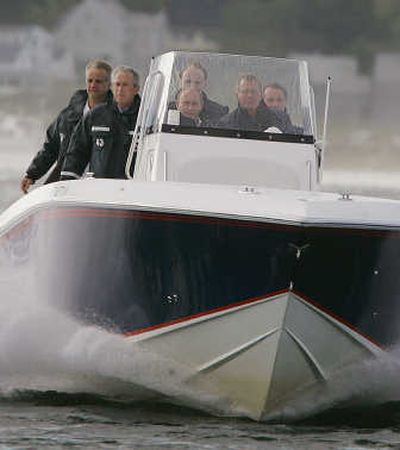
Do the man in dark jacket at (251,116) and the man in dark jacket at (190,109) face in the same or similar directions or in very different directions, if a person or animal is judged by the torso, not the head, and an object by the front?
same or similar directions

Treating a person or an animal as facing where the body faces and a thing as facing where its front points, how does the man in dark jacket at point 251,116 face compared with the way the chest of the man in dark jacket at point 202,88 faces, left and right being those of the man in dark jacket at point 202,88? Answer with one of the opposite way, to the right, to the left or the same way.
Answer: the same way

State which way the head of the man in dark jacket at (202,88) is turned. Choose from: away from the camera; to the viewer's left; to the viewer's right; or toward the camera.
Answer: toward the camera

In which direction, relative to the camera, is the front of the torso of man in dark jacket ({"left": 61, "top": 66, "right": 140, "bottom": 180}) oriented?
toward the camera

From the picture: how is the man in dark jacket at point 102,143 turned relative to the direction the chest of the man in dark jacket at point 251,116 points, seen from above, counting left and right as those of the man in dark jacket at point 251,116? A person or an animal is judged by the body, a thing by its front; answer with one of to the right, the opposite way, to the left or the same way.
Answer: the same way

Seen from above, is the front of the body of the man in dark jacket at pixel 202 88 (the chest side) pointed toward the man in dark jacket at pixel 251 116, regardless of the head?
no

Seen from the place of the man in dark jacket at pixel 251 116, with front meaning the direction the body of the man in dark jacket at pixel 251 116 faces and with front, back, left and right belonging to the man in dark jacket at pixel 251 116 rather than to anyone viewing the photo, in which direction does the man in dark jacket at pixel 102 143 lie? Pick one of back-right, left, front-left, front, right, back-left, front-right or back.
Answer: right

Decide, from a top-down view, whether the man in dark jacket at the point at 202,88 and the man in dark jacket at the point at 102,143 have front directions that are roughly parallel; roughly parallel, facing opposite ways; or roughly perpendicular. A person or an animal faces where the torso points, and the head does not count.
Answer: roughly parallel

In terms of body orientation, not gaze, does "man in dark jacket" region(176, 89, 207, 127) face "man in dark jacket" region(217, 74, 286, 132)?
no

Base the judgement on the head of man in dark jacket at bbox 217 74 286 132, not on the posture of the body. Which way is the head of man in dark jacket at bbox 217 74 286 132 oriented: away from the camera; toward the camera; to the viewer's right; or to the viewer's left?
toward the camera

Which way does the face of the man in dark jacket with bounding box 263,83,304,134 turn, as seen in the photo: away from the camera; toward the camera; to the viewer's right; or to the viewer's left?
toward the camera

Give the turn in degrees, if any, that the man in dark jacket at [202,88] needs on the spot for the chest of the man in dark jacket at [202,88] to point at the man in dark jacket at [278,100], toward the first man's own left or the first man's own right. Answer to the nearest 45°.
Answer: approximately 90° to the first man's own left

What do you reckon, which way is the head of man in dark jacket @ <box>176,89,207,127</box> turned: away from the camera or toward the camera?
toward the camera

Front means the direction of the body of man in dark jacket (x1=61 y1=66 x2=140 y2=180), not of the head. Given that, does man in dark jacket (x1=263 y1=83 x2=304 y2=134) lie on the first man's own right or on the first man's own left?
on the first man's own left
